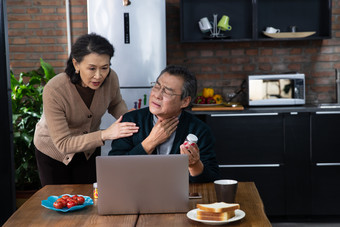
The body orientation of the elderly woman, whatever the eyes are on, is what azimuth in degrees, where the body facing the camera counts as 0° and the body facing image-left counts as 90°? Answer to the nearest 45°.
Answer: approximately 315°

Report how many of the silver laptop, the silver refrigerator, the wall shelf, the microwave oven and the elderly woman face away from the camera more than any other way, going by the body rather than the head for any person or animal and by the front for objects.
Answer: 1

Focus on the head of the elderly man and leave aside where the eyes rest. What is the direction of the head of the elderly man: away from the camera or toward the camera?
toward the camera

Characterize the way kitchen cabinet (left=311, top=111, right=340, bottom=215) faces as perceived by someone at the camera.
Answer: facing the viewer

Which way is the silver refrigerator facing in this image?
toward the camera

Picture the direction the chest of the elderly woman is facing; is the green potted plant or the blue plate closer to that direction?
the blue plate

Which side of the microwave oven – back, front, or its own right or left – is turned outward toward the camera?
front

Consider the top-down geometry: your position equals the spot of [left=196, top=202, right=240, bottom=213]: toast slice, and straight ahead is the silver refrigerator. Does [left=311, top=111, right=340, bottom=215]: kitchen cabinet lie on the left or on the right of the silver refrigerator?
right

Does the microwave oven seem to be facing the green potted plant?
no

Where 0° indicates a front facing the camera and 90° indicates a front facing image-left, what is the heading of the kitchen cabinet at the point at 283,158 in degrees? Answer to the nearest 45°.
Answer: approximately 0°

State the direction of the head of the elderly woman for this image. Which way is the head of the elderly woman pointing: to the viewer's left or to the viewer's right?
to the viewer's right

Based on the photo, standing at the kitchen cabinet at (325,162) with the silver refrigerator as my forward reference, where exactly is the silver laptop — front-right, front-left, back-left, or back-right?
front-left

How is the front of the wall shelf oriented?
toward the camera

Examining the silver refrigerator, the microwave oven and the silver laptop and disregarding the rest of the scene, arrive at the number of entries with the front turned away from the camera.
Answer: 1

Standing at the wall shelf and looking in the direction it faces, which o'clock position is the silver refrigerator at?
The silver refrigerator is roughly at 2 o'clock from the wall shelf.

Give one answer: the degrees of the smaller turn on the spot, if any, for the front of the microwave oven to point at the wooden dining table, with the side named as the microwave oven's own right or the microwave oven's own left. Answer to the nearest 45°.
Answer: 0° — it already faces it

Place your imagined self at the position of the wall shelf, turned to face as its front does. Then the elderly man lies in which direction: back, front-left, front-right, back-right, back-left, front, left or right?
front

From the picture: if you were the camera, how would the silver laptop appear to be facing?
facing away from the viewer

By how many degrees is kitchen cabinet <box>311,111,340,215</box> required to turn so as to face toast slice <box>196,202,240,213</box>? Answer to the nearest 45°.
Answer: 0° — it already faces it
